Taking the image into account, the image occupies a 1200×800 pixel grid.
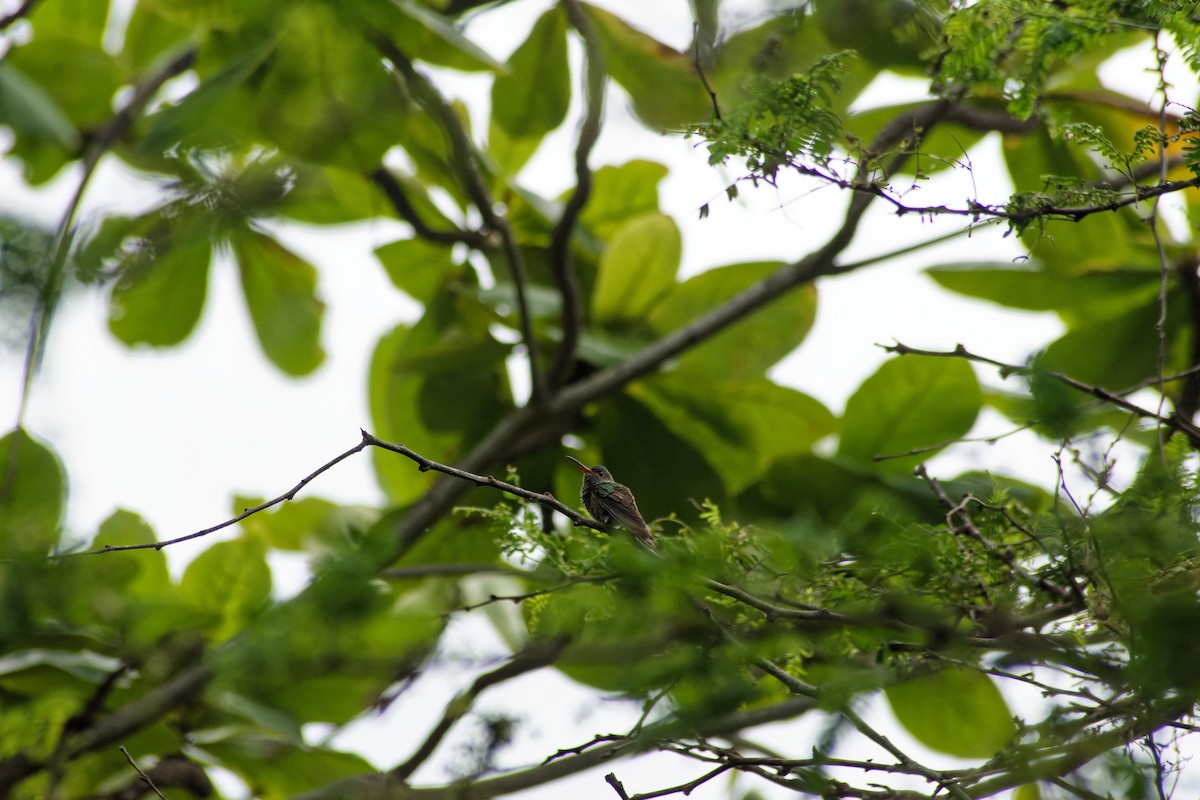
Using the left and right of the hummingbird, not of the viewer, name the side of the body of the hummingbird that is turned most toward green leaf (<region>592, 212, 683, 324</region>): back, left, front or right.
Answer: right

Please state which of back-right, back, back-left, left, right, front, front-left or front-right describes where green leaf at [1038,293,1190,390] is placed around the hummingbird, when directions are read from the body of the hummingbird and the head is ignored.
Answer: back-right

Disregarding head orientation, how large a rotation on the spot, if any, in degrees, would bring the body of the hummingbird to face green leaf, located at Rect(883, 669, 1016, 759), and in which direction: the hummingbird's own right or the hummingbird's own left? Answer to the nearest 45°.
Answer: approximately 135° to the hummingbird's own right

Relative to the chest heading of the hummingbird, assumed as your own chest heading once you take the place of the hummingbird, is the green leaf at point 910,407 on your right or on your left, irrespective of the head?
on your right

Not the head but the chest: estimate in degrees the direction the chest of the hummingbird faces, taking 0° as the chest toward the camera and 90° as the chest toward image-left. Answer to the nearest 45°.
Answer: approximately 90°
